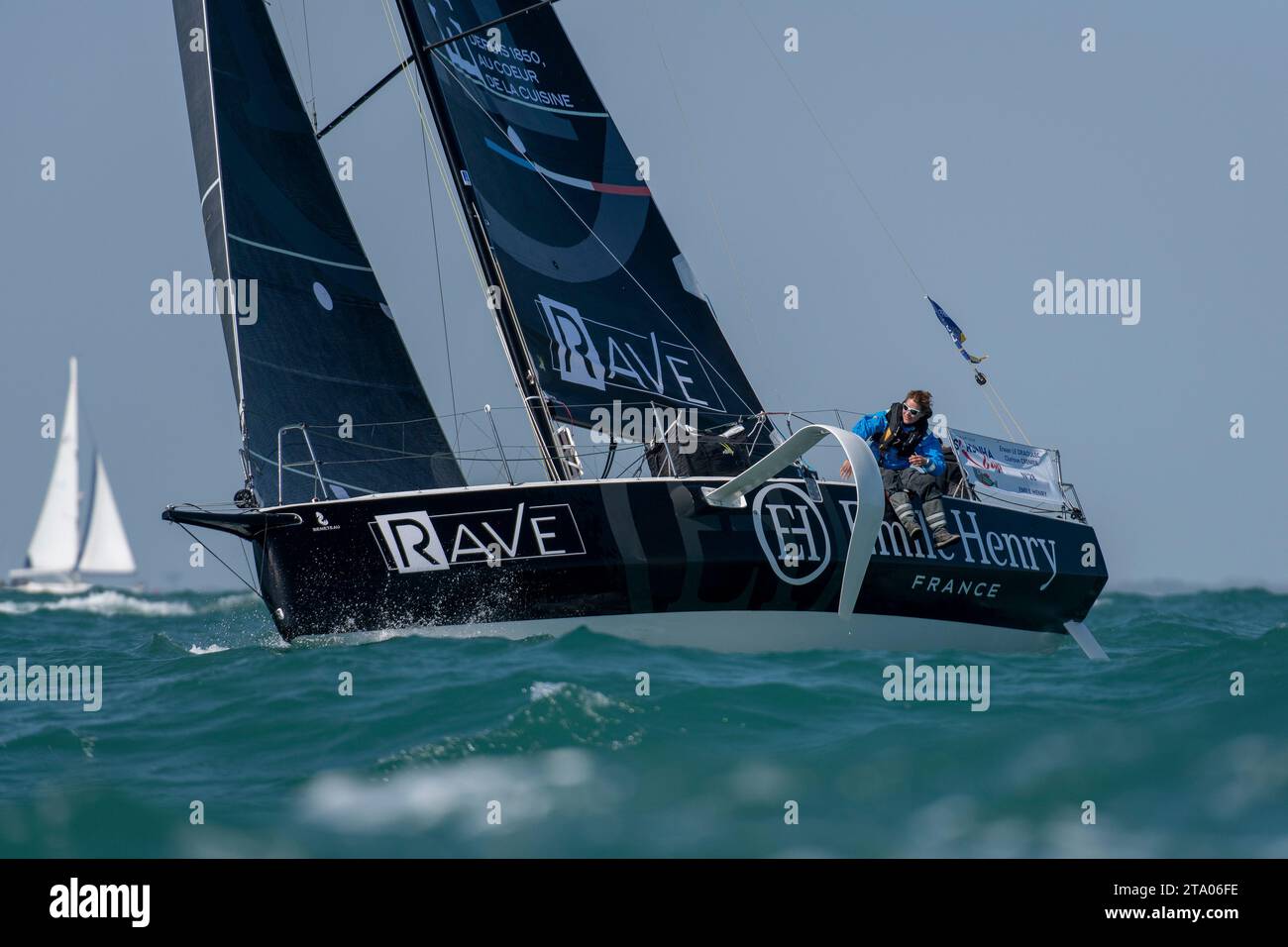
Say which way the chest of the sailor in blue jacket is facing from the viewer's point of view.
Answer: toward the camera
